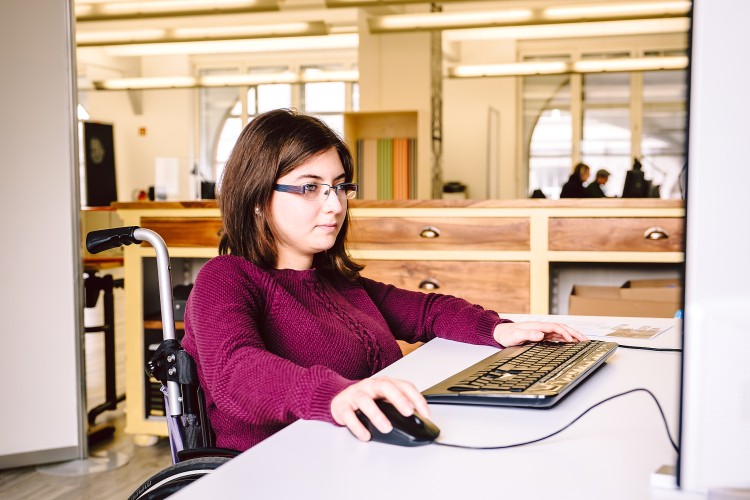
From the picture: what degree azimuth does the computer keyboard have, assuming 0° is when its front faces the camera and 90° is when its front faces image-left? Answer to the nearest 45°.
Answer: approximately 90°

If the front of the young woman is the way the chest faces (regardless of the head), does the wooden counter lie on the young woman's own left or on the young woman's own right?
on the young woman's own left

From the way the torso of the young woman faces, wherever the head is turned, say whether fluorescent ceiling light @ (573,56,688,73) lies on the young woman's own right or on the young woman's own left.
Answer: on the young woman's own left

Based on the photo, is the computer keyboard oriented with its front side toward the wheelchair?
yes

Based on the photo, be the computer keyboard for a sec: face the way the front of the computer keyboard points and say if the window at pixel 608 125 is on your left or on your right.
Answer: on your right

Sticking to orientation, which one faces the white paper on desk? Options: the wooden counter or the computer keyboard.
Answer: the wooden counter

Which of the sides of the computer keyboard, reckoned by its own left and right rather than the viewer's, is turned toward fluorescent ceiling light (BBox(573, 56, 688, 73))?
right

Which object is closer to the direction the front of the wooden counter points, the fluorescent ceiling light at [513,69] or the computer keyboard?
the computer keyboard

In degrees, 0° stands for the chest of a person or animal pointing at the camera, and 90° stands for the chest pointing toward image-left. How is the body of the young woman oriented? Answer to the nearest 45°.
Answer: approximately 315°

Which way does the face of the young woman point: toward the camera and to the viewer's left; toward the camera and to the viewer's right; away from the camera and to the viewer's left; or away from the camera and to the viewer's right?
toward the camera and to the viewer's right

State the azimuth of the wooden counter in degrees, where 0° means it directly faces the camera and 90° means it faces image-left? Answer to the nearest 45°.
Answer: approximately 0°

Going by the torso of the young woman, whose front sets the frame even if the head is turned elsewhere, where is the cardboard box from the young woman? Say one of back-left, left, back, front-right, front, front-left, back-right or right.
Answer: left
